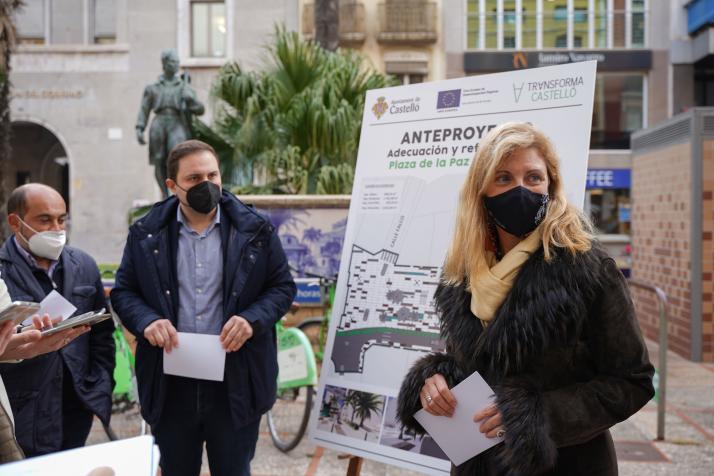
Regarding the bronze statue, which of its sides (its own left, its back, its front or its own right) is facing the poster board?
front

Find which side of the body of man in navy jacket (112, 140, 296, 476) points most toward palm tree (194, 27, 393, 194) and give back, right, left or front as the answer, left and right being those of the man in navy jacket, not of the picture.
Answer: back

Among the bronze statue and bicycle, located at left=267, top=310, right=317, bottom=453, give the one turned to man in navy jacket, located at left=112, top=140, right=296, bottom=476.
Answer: the bronze statue

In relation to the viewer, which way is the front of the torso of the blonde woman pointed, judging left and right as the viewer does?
facing the viewer and to the left of the viewer

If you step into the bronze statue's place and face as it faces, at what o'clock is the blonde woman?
The blonde woman is roughly at 12 o'clock from the bronze statue.

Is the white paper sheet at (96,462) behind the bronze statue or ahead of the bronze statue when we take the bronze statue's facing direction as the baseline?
ahead

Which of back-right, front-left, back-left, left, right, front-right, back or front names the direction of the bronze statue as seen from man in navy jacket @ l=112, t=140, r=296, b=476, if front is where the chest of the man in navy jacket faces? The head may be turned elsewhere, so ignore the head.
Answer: back

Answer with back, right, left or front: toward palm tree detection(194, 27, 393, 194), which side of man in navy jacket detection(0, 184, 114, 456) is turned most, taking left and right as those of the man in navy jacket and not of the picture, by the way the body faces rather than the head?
left
